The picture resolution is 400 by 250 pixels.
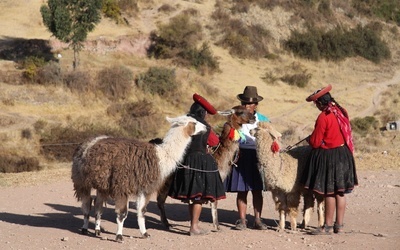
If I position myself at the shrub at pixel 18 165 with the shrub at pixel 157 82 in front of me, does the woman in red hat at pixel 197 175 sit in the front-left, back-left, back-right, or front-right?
back-right

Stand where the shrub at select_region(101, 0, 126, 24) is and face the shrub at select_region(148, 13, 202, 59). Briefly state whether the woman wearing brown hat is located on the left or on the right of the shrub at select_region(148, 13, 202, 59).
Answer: right

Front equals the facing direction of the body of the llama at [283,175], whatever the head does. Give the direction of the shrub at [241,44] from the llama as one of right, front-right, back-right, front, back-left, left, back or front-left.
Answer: back-right

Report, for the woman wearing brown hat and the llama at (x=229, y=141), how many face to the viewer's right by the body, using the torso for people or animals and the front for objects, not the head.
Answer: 1

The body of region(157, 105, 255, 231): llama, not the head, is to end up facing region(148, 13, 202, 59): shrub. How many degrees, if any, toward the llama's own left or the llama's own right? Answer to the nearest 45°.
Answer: approximately 90° to the llama's own left

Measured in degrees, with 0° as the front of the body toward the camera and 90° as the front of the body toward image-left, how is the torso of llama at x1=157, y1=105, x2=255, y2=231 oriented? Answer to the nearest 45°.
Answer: approximately 270°

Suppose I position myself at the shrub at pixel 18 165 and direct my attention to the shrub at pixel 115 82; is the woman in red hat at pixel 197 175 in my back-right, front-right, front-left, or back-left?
back-right

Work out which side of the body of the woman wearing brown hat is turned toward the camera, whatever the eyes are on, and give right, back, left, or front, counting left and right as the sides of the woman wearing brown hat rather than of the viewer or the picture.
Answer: front

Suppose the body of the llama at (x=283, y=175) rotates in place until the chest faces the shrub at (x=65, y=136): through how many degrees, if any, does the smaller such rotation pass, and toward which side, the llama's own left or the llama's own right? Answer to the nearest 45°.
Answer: approximately 90° to the llama's own right

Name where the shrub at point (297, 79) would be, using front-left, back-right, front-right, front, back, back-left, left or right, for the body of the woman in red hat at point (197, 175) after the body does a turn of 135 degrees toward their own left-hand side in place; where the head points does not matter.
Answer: front-right

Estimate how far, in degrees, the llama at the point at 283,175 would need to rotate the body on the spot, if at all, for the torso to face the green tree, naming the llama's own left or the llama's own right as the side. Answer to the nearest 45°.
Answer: approximately 90° to the llama's own right
